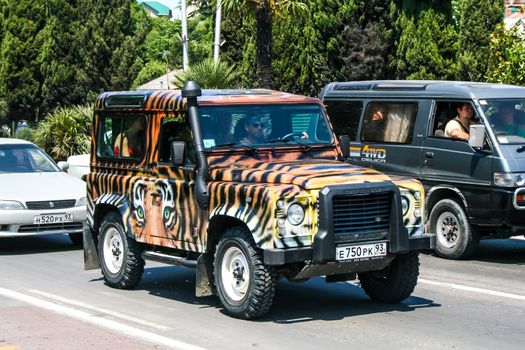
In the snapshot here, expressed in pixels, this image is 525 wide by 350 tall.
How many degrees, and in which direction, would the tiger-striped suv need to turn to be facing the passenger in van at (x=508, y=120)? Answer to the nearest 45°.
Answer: approximately 90° to its left

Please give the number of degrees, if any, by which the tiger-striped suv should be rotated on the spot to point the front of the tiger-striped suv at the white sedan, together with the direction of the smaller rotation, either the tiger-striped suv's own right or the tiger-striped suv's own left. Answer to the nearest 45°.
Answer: approximately 180°

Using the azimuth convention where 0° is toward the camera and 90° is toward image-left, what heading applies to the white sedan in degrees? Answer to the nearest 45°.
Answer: approximately 315°

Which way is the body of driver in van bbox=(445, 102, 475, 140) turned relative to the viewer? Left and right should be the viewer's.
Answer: facing the viewer and to the right of the viewer

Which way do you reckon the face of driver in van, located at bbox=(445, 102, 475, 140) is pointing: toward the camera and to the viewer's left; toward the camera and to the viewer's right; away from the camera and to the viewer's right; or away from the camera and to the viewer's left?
toward the camera and to the viewer's right

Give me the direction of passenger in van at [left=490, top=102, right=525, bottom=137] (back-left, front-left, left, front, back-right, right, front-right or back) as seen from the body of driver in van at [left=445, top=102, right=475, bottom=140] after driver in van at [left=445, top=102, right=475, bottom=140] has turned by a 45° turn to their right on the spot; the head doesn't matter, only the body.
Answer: left

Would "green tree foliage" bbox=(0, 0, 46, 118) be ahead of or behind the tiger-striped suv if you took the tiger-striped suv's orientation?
behind

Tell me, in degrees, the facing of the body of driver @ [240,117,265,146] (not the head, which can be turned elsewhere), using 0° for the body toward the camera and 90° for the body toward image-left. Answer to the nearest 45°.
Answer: approximately 315°

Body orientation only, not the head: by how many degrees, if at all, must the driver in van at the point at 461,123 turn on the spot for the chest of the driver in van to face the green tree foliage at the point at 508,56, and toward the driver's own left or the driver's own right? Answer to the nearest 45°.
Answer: approximately 135° to the driver's own left

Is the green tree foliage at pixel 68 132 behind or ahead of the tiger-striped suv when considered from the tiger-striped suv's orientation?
behind

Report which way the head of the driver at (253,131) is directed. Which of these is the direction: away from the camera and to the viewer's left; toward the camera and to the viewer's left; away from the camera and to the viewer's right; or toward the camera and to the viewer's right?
toward the camera and to the viewer's right
